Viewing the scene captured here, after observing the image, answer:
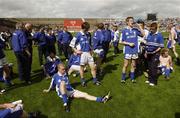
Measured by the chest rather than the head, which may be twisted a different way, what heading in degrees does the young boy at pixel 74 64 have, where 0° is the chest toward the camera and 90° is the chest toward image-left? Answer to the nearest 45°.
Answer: approximately 45°

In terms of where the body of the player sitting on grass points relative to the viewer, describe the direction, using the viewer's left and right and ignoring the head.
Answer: facing the viewer and to the right of the viewer

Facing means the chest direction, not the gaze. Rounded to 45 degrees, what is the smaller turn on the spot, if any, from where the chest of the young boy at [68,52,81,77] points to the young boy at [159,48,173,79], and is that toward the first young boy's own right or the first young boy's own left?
approximately 135° to the first young boy's own left

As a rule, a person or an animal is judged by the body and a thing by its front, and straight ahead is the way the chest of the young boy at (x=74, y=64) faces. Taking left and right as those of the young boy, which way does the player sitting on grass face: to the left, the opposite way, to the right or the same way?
to the left

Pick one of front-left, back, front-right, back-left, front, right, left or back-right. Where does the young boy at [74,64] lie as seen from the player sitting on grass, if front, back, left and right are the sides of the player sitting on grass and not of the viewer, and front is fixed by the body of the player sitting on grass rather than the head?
back-left

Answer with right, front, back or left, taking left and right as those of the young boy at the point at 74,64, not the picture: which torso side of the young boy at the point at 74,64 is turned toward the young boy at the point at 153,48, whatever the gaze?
left

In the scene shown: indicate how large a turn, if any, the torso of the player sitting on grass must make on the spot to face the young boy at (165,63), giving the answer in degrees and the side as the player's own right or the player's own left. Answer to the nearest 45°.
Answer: approximately 90° to the player's own left

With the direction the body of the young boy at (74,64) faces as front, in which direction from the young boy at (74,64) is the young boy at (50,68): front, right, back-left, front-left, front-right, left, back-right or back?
front-right

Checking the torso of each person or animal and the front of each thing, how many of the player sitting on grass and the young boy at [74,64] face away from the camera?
0
